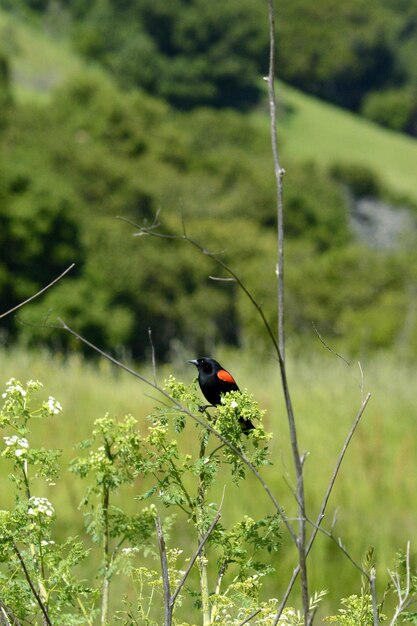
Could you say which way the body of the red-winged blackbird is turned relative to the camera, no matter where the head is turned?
to the viewer's left

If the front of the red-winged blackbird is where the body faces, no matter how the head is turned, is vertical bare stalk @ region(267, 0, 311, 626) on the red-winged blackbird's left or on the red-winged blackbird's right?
on the red-winged blackbird's left
